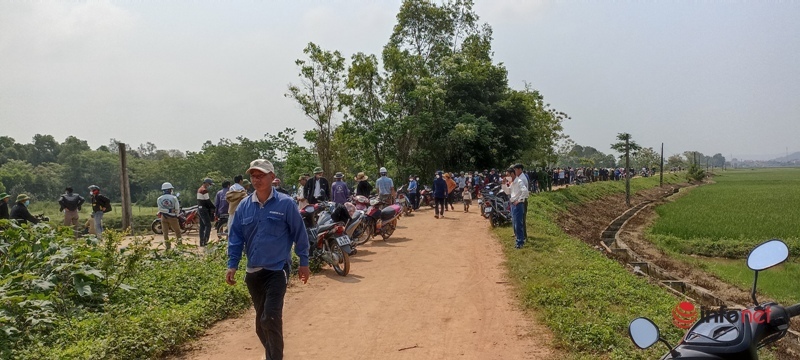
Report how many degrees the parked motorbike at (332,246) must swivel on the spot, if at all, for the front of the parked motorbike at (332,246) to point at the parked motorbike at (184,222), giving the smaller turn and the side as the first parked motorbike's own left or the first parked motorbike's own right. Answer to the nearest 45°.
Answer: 0° — it already faces it

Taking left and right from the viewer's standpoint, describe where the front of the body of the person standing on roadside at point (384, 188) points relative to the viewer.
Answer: facing away from the viewer
